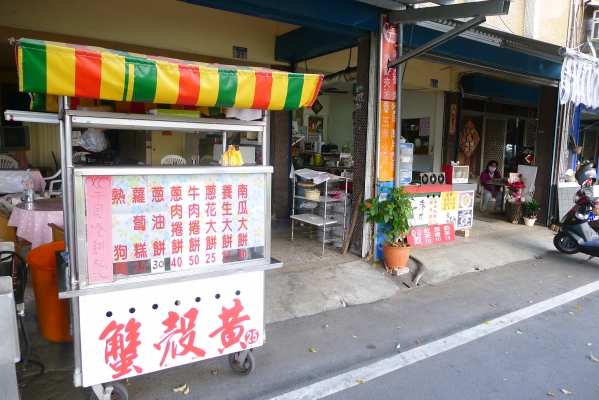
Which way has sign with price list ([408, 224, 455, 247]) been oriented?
toward the camera

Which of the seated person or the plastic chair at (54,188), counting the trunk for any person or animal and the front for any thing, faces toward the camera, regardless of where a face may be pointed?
the seated person

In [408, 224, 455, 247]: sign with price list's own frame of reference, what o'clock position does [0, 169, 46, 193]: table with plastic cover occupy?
The table with plastic cover is roughly at 2 o'clock from the sign with price list.

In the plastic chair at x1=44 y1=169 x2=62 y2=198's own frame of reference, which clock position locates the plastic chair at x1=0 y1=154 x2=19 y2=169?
the plastic chair at x1=0 y1=154 x2=19 y2=169 is roughly at 2 o'clock from the plastic chair at x1=44 y1=169 x2=62 y2=198.

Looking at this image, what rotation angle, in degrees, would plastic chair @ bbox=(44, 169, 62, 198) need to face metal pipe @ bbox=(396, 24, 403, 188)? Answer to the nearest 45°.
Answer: approximately 135° to its left

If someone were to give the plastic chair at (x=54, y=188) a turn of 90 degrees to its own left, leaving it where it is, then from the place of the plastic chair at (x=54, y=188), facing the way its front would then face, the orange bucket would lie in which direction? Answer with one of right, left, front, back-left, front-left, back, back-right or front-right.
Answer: front

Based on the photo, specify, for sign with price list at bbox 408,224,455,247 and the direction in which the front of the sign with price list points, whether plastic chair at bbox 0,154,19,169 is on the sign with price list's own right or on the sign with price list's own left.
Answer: on the sign with price list's own right

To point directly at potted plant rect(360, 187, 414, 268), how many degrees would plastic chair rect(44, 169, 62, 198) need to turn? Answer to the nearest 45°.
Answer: approximately 135° to its left

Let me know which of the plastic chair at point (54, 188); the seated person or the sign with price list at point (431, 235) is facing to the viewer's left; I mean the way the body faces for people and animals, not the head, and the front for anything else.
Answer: the plastic chair

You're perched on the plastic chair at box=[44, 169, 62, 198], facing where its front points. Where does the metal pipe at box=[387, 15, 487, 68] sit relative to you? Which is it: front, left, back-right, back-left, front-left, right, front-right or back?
back-left

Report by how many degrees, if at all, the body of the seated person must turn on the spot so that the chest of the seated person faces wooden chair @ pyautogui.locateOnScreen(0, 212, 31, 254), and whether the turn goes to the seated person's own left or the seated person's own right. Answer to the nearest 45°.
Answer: approximately 45° to the seated person's own right

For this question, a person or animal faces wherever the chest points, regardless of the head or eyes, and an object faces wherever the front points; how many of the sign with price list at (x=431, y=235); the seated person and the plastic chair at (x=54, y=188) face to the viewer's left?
1
